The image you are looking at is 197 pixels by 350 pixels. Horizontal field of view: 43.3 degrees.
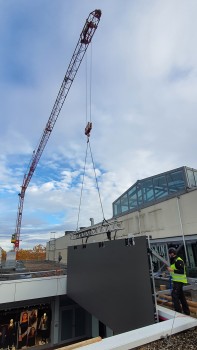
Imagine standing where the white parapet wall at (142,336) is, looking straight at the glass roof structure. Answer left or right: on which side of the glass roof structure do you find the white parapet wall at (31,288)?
left

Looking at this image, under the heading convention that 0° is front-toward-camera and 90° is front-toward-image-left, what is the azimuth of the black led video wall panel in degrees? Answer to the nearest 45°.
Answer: approximately 45°

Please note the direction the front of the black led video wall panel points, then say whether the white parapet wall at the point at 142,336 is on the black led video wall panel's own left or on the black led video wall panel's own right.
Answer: on the black led video wall panel's own left

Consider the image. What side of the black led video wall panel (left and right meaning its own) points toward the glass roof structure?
back

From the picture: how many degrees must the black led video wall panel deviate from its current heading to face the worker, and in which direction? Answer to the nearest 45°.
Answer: approximately 90° to its left

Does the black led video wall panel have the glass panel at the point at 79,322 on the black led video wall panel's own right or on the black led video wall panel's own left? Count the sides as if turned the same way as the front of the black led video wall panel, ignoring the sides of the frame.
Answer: on the black led video wall panel's own right

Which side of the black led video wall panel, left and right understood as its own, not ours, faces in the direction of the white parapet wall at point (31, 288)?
right

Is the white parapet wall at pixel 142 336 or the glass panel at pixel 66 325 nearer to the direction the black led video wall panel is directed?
the white parapet wall
